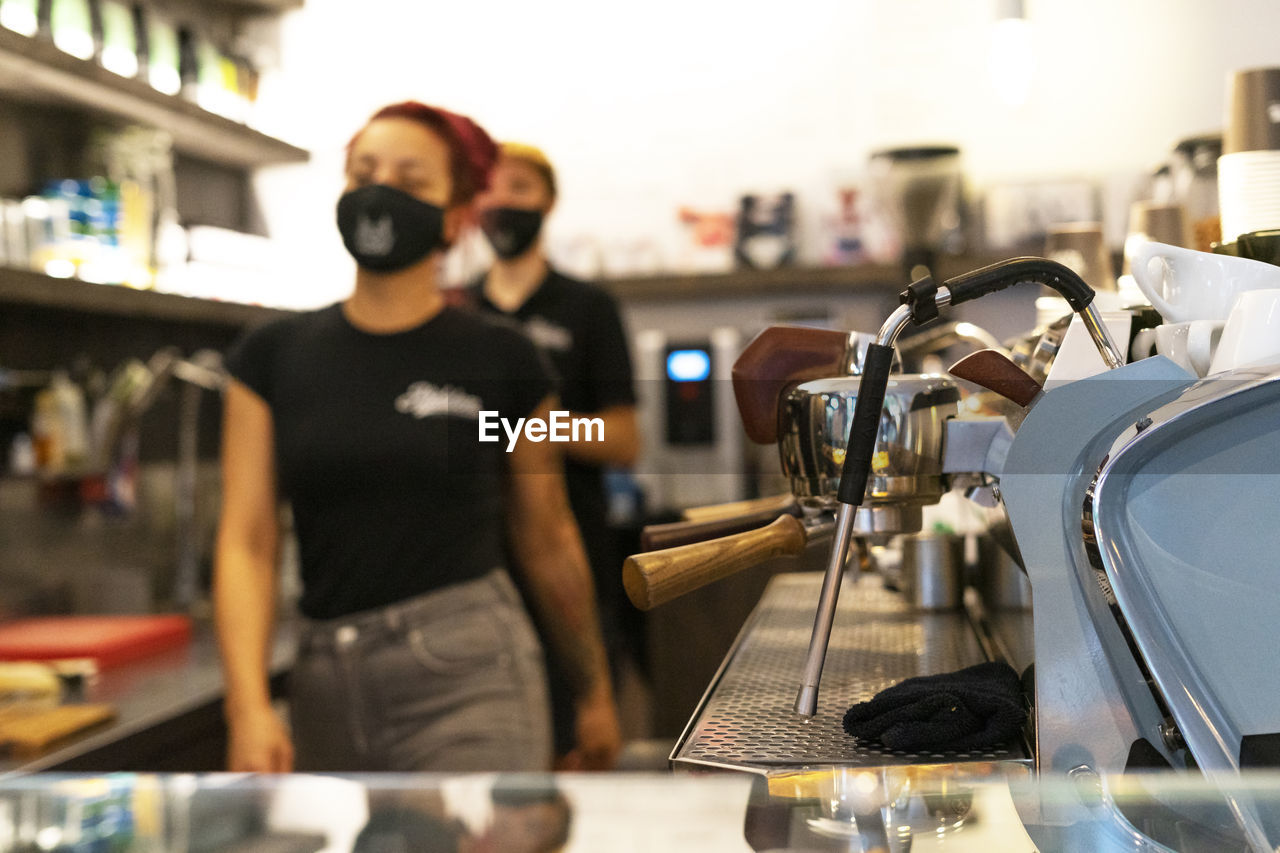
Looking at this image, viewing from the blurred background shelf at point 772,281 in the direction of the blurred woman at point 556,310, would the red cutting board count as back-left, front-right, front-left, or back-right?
front-right

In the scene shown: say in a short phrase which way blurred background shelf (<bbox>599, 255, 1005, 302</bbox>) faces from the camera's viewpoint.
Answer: facing the viewer

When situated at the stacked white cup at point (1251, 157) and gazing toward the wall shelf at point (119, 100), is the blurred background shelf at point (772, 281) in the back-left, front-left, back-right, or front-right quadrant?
front-right

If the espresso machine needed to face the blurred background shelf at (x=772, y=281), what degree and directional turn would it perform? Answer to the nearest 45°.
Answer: approximately 90° to its right

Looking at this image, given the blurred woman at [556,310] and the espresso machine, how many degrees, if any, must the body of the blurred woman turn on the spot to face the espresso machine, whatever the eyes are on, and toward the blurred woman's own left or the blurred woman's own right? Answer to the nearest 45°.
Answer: approximately 45° to the blurred woman's own left

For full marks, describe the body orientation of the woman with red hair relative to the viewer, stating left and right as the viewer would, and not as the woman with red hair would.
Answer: facing the viewer and to the left of the viewer

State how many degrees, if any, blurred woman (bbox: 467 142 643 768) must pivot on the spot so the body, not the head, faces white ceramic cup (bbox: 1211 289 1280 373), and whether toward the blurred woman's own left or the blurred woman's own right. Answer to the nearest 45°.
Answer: approximately 45° to the blurred woman's own left

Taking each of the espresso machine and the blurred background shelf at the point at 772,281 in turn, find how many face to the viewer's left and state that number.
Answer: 1

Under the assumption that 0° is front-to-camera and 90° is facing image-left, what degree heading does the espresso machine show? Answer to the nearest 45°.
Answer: approximately 90°

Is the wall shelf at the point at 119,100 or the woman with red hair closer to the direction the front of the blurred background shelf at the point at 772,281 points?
the woman with red hair

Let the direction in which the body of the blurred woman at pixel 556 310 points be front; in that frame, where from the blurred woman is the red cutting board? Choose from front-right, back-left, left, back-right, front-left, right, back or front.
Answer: front-right
